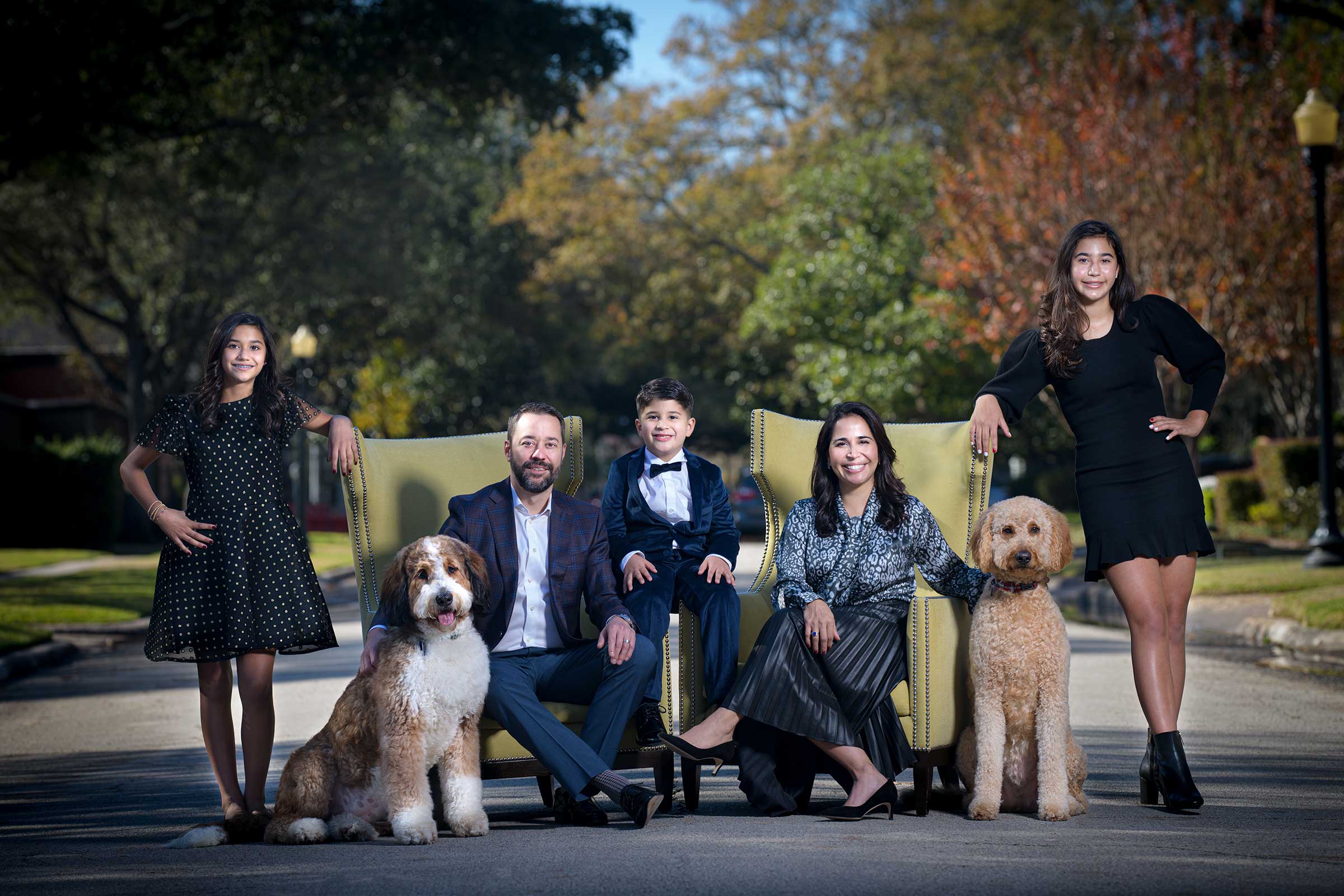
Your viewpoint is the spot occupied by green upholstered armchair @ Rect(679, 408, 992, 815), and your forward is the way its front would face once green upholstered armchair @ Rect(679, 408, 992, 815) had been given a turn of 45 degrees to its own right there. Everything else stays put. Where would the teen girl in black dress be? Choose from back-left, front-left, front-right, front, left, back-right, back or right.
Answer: back

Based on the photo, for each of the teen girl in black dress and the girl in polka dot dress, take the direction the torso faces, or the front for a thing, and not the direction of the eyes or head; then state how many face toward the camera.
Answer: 2

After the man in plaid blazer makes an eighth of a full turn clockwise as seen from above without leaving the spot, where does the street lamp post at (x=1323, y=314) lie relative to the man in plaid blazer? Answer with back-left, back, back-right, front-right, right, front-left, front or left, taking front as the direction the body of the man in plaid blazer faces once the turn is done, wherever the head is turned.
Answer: back

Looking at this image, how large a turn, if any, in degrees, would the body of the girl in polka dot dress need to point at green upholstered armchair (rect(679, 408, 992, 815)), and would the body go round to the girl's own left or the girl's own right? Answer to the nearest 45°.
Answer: approximately 90° to the girl's own left

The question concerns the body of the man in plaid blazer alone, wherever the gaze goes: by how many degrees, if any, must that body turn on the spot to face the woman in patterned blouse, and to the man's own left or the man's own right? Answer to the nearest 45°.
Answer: approximately 90° to the man's own left

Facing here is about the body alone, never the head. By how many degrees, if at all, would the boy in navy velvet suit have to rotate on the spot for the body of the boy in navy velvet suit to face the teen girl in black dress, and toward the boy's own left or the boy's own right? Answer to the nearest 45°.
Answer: approximately 90° to the boy's own left

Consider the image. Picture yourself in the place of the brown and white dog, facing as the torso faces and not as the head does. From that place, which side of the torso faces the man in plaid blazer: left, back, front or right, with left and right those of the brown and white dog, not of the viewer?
left

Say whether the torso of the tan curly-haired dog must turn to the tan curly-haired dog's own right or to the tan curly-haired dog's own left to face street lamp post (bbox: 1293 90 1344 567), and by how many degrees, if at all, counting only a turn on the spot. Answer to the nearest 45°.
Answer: approximately 180°

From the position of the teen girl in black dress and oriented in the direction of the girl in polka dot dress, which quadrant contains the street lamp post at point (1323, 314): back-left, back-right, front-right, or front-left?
back-right
